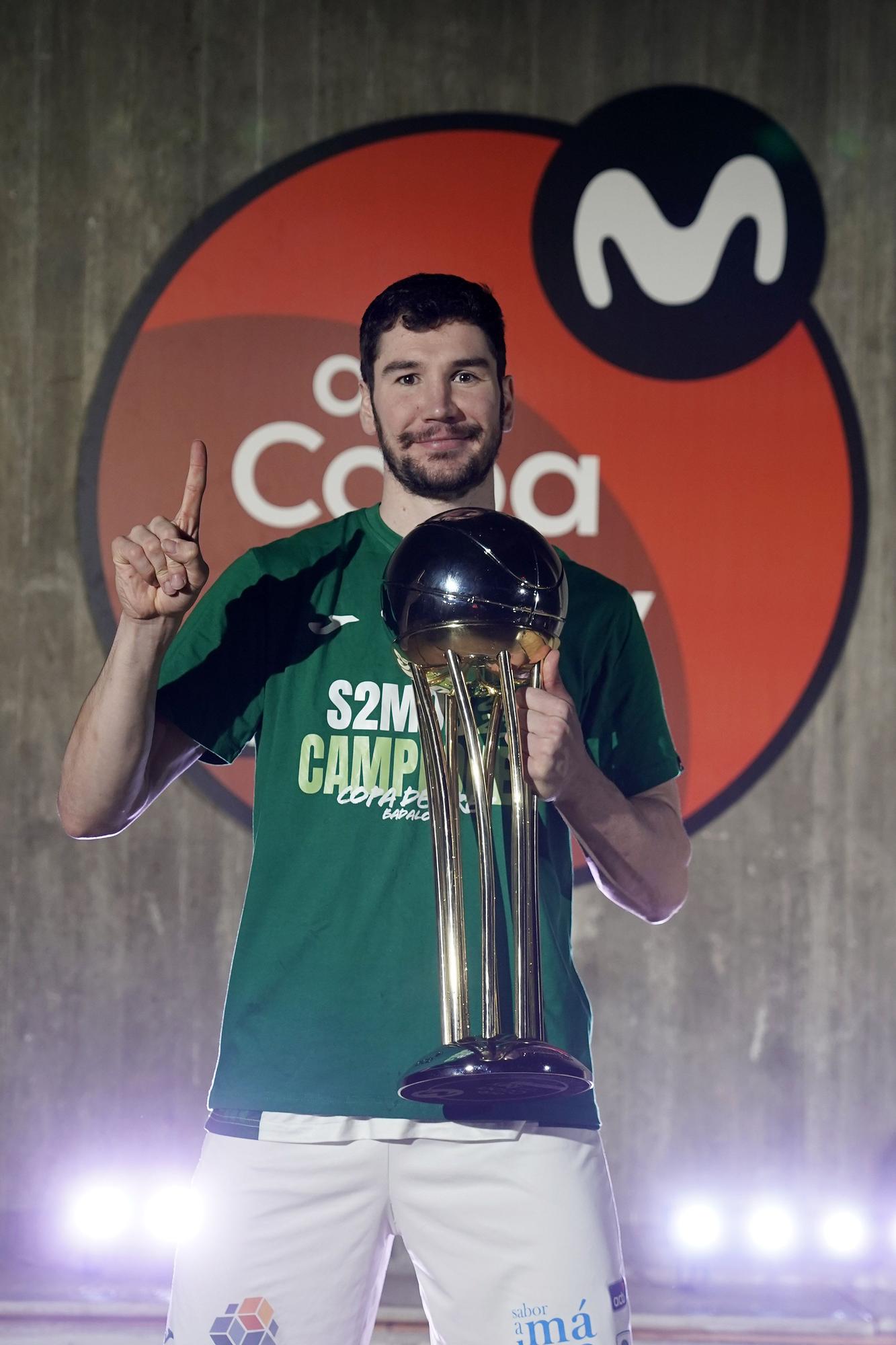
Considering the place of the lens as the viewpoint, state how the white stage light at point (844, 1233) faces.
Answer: facing the viewer

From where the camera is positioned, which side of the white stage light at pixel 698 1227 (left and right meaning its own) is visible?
front

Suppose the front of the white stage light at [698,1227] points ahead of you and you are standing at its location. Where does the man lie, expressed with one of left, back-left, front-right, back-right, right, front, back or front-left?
front

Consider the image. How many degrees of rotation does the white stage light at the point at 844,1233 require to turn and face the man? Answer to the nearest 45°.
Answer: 0° — it already faces them

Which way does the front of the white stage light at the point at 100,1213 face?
toward the camera

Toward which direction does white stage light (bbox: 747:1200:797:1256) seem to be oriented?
toward the camera
